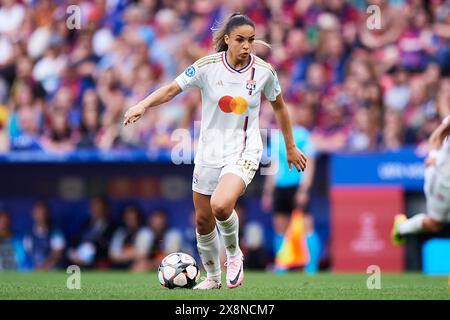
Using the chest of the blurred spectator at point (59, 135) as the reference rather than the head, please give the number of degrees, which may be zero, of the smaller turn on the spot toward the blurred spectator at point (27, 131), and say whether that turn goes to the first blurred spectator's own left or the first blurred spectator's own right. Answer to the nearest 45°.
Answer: approximately 135° to the first blurred spectator's own right

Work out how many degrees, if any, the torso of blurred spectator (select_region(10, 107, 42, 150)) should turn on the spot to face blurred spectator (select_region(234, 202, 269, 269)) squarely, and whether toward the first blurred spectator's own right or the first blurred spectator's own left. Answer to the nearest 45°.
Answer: approximately 45° to the first blurred spectator's own left

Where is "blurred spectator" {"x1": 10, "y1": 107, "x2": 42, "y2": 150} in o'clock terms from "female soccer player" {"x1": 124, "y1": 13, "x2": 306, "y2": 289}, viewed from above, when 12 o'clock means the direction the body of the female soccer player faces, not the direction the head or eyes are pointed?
The blurred spectator is roughly at 5 o'clock from the female soccer player.

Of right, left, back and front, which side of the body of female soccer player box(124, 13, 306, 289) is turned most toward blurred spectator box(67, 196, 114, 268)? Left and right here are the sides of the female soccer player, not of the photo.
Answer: back

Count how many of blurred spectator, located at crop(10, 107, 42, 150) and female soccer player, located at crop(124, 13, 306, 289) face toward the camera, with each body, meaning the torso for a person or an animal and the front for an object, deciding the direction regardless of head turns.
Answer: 2

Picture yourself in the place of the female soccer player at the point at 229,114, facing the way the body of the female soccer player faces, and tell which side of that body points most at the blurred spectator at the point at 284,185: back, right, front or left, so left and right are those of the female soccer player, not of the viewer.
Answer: back

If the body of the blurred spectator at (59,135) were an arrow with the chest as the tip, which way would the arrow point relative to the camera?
toward the camera

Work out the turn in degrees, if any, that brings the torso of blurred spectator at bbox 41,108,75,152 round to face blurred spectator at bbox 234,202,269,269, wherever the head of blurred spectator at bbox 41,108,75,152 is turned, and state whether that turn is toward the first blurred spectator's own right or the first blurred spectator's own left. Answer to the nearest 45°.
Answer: approximately 90° to the first blurred spectator's own left

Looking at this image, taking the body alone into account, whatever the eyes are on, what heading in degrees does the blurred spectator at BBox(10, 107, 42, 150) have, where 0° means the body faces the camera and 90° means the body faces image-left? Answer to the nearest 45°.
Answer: approximately 0°
